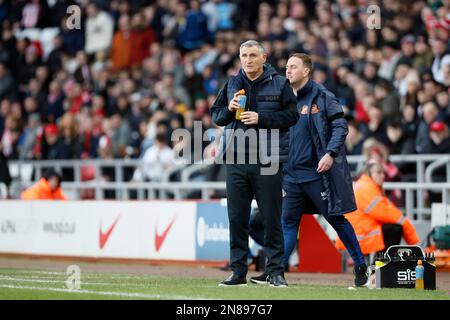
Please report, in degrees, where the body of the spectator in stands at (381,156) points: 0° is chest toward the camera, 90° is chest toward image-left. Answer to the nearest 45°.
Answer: approximately 45°

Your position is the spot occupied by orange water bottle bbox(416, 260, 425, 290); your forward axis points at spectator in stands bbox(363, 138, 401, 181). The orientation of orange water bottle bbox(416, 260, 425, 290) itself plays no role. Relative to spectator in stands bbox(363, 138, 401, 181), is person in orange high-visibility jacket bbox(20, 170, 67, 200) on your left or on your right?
left

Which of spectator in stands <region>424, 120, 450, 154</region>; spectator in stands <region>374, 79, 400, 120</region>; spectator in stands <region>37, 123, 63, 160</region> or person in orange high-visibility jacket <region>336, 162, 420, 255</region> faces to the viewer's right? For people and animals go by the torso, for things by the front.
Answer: the person in orange high-visibility jacket

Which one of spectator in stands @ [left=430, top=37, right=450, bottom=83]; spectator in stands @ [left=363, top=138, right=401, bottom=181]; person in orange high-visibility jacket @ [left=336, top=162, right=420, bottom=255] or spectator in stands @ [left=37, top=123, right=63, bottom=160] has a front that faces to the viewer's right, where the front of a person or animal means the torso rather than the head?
the person in orange high-visibility jacket

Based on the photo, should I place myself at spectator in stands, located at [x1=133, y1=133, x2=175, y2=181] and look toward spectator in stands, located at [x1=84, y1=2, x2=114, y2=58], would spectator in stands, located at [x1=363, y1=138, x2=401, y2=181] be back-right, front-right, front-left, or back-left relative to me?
back-right

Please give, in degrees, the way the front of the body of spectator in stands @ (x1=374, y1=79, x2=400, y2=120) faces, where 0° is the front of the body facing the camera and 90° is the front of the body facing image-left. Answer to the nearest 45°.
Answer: approximately 45°

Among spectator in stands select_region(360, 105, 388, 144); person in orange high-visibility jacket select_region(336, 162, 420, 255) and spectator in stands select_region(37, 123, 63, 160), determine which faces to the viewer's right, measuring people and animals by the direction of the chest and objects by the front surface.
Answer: the person in orange high-visibility jacket
